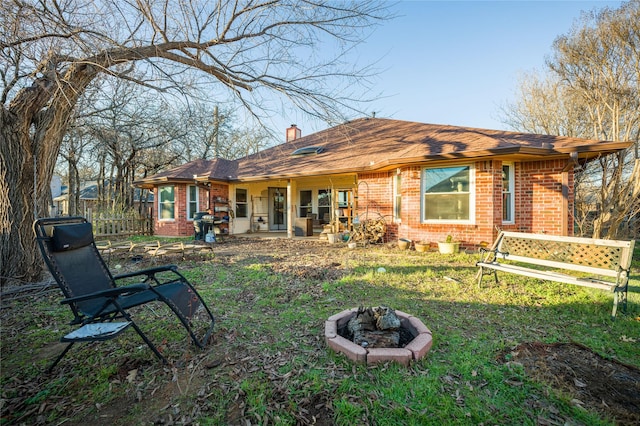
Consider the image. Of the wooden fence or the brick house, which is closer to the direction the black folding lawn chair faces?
the brick house

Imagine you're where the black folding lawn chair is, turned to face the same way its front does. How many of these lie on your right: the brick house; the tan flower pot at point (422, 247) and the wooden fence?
0

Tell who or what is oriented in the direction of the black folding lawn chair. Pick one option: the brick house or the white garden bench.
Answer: the white garden bench

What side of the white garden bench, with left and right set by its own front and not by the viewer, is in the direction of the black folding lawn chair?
front

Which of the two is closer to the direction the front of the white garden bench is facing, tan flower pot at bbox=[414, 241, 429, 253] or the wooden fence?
the wooden fence

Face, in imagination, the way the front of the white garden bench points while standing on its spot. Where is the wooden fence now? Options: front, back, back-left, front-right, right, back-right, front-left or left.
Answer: front-right

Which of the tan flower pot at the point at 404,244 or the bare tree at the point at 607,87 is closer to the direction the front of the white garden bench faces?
the tan flower pot

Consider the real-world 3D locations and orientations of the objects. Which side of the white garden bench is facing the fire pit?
front

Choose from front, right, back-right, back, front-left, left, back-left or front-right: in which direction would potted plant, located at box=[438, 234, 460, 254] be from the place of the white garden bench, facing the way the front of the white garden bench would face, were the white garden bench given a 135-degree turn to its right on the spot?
front-left

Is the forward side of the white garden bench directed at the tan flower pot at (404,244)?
no

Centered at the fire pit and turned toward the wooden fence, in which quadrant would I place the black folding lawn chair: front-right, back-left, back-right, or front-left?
front-left

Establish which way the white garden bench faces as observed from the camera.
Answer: facing the viewer and to the left of the viewer

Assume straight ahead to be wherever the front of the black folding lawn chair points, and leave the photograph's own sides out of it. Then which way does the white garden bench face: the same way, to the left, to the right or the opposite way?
the opposite way
